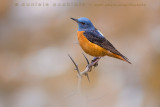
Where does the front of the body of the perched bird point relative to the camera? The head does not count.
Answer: to the viewer's left
